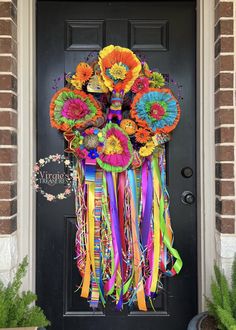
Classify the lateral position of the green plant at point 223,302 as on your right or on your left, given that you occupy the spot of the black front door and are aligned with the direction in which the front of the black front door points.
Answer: on your left

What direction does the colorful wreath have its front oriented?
toward the camera
